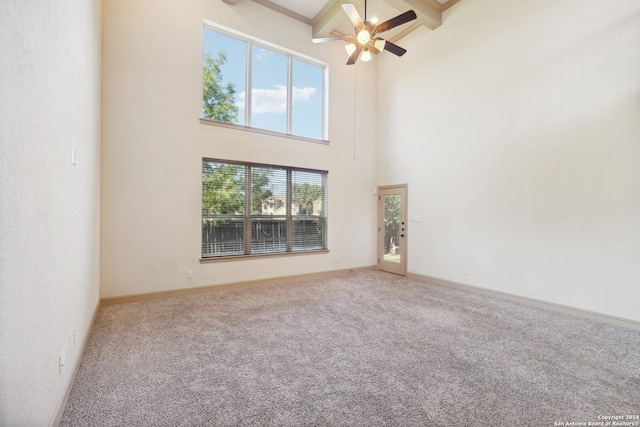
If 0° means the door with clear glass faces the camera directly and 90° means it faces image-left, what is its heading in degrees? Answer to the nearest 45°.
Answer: approximately 45°

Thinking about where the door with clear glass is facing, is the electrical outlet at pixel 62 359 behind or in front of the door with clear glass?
in front

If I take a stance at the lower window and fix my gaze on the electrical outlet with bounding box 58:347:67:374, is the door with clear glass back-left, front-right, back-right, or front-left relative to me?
back-left
